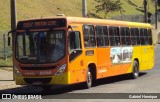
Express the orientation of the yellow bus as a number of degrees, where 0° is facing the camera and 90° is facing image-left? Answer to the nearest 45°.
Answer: approximately 45°

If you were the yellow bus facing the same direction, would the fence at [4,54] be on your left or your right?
on your right
